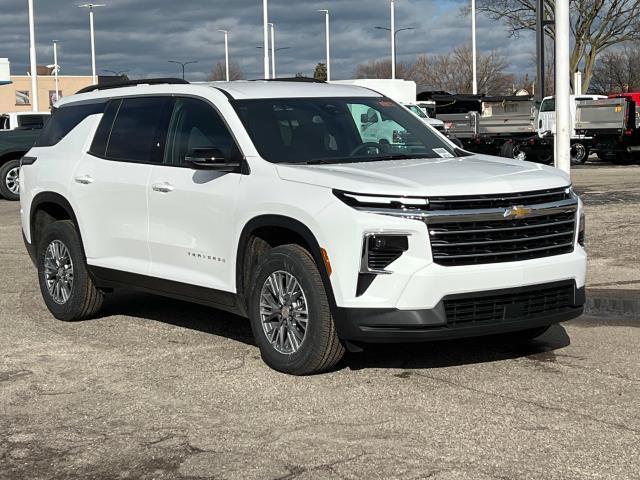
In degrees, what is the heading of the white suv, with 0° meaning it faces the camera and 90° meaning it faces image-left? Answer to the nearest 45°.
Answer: approximately 315°

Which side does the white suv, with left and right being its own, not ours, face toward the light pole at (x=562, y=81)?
left

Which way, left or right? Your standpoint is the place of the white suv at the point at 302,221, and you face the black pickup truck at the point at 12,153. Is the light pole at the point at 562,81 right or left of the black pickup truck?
right
